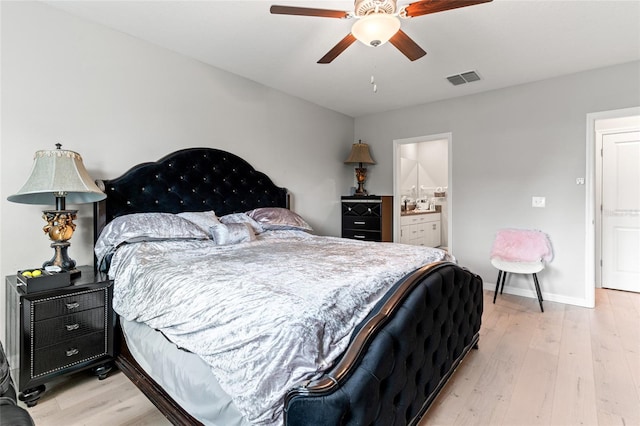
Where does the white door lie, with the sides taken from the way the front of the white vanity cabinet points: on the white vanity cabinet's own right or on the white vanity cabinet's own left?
on the white vanity cabinet's own left

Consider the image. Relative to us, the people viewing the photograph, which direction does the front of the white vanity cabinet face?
facing the viewer and to the left of the viewer

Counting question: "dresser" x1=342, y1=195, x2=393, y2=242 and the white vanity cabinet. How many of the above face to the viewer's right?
0

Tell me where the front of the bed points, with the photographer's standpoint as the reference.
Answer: facing the viewer and to the right of the viewer

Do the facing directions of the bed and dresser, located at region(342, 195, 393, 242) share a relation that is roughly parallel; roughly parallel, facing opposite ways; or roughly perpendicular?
roughly perpendicular

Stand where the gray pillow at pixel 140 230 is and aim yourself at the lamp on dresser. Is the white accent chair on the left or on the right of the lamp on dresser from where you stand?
right

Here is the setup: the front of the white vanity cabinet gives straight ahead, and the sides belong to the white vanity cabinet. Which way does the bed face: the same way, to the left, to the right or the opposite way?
to the left

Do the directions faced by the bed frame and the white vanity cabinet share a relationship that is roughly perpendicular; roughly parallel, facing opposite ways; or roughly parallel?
roughly perpendicular

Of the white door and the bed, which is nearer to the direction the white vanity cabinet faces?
the bed

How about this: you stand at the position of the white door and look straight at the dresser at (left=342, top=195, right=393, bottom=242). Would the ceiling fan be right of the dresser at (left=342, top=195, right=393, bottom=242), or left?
left
